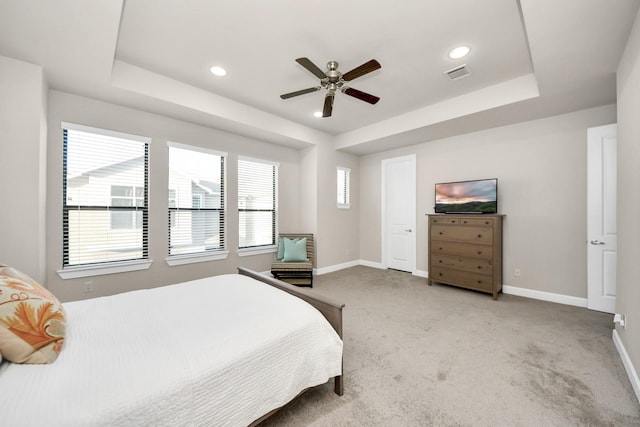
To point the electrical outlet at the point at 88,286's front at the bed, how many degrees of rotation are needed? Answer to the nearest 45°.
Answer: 0° — it already faces it

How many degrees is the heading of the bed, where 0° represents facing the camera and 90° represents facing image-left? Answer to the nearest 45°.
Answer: approximately 225°

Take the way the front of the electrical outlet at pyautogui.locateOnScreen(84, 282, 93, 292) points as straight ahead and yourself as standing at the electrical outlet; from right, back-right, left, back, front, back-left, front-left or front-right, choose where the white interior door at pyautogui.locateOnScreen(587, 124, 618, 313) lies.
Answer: front-left

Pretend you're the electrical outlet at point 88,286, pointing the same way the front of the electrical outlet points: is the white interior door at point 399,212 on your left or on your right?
on your left
